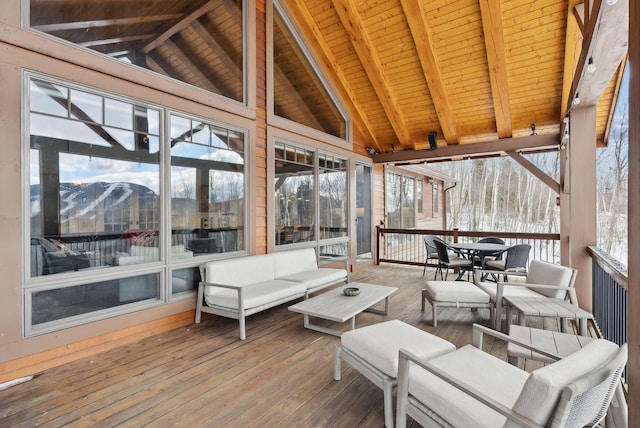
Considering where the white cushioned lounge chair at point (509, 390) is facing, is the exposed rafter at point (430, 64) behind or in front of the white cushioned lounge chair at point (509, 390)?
in front

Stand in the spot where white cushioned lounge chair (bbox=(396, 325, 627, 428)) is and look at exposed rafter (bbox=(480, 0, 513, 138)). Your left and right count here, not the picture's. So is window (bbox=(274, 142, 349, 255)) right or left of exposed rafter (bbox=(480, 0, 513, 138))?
left

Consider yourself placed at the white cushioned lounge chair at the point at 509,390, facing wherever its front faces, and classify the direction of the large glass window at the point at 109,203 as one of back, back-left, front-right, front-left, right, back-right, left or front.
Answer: front-left

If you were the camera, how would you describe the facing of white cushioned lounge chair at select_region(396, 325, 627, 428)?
facing away from the viewer and to the left of the viewer

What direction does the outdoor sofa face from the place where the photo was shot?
facing the viewer and to the right of the viewer

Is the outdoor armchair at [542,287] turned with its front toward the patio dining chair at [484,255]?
no

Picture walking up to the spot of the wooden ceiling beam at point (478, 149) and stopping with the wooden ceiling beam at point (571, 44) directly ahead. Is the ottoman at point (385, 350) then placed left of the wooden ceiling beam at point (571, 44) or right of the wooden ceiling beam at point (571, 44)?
right

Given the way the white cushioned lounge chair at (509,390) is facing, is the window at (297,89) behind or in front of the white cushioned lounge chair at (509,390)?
in front

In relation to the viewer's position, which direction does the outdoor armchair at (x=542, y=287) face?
facing the viewer and to the left of the viewer

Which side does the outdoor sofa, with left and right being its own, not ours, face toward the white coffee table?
front

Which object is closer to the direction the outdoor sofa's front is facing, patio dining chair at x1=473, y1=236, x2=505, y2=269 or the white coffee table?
the white coffee table

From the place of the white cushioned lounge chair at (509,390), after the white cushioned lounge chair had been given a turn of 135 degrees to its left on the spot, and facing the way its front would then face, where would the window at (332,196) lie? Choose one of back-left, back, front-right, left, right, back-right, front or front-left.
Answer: back-right

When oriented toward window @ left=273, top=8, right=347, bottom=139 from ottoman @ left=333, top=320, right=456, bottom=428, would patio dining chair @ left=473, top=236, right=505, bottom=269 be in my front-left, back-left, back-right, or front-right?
front-right

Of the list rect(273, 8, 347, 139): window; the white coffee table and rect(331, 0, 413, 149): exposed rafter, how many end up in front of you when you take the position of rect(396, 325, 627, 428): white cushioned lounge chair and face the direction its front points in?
3

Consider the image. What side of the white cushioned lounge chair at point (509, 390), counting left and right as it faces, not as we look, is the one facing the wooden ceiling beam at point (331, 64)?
front
